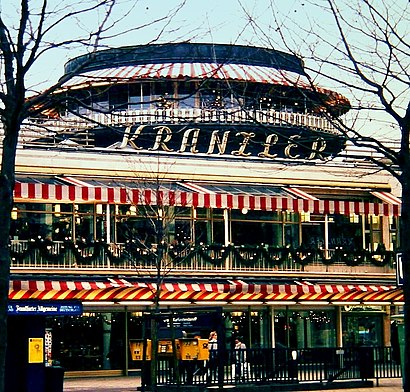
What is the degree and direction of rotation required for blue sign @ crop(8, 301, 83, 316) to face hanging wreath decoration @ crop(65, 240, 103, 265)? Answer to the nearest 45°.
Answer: approximately 180°

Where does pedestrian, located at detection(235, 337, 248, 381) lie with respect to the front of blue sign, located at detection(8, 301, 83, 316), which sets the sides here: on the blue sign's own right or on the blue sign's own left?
on the blue sign's own left

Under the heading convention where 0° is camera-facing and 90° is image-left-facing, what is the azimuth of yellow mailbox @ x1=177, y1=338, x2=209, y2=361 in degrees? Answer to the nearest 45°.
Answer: approximately 0°

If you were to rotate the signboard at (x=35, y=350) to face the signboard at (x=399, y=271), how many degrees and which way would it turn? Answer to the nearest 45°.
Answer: approximately 45° to its left

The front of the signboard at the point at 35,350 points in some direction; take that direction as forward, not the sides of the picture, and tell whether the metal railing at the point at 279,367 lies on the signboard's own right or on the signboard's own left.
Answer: on the signboard's own left
